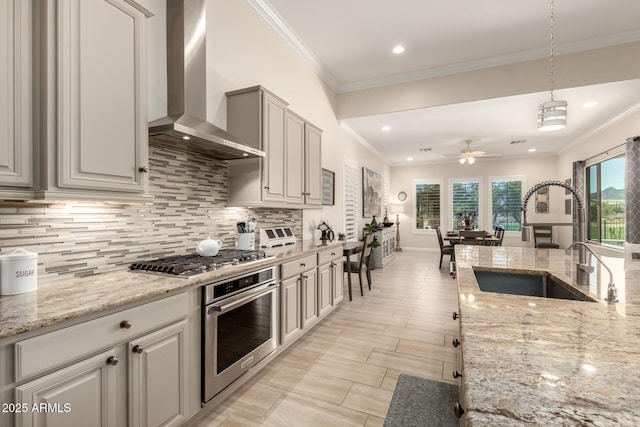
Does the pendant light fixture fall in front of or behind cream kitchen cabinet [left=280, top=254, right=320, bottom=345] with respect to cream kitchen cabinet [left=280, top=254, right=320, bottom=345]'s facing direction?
in front

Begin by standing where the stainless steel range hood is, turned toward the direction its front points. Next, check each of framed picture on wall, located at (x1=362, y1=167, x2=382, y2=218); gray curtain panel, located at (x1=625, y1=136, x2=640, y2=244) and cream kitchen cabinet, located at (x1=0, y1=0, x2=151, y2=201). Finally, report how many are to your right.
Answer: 1

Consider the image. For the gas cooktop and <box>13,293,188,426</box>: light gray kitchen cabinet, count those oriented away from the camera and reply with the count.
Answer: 0

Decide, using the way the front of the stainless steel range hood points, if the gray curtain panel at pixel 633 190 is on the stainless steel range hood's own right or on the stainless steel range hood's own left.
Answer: on the stainless steel range hood's own left

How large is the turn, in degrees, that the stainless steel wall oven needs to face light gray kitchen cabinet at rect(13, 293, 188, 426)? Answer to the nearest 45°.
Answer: approximately 90° to its right

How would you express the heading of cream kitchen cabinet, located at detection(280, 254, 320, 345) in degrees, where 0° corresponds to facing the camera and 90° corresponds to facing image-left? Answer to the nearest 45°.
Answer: approximately 315°

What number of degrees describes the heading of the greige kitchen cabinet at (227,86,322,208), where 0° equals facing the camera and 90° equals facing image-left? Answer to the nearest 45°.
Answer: approximately 315°

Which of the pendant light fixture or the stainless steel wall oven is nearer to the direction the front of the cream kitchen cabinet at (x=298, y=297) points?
the pendant light fixture

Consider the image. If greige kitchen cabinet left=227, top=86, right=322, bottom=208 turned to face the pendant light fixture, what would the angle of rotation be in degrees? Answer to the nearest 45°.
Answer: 0° — it already faces it

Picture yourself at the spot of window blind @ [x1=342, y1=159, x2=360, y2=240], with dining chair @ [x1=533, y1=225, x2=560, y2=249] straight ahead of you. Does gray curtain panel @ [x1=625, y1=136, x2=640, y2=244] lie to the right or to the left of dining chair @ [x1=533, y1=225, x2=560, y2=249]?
right

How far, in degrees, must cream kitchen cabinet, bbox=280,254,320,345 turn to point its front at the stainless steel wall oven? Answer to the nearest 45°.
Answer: approximately 90° to its right

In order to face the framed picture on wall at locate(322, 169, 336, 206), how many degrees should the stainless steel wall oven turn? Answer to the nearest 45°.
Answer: approximately 90° to its left

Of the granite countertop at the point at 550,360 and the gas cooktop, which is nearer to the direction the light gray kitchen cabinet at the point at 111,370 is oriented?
the granite countertop

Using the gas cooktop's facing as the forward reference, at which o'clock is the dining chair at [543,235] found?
The dining chair is roughly at 10 o'clock from the gas cooktop.

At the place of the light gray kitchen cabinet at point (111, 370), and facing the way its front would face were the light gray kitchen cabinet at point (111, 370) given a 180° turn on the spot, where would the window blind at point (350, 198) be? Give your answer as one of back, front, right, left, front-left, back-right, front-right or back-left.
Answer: right

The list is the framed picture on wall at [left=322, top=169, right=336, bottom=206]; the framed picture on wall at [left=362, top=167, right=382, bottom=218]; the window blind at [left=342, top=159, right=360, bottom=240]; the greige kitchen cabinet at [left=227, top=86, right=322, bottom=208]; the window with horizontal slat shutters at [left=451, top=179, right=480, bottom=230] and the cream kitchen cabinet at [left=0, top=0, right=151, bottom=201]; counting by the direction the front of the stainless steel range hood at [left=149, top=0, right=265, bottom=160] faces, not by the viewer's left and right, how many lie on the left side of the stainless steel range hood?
5
